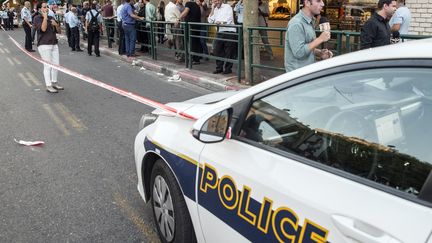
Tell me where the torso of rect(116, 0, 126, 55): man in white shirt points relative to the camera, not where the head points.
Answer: to the viewer's right

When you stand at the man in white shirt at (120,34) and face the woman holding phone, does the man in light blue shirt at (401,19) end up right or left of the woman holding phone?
left

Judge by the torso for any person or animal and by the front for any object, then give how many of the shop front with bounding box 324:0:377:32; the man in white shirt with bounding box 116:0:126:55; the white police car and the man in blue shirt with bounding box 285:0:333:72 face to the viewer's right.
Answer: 2

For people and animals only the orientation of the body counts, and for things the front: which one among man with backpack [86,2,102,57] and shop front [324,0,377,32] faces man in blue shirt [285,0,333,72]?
the shop front

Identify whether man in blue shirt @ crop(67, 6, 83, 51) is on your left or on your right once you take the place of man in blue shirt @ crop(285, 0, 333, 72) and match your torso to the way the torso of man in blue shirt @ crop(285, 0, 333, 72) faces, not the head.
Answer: on your left

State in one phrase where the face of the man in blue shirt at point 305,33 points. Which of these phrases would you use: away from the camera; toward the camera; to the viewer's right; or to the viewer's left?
to the viewer's right

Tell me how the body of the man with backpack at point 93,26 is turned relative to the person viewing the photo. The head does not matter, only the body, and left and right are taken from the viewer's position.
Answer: facing away from the viewer

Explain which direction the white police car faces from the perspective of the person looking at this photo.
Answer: facing away from the viewer and to the left of the viewer

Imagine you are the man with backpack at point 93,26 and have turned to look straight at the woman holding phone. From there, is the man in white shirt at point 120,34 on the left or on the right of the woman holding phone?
left
